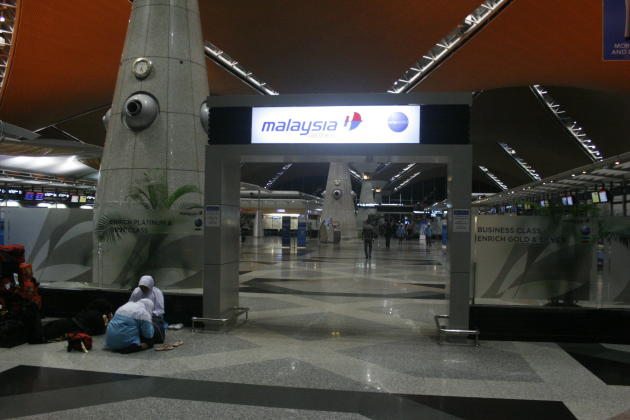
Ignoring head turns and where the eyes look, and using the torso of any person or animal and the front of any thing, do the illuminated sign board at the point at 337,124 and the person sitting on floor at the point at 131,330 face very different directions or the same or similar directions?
very different directions

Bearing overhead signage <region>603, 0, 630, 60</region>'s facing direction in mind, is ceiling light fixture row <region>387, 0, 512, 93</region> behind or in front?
behind

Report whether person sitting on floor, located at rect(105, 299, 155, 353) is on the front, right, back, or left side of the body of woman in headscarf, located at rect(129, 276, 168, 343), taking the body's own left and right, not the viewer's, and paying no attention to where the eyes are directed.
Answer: front

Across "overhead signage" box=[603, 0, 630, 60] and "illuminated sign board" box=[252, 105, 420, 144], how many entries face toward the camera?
2

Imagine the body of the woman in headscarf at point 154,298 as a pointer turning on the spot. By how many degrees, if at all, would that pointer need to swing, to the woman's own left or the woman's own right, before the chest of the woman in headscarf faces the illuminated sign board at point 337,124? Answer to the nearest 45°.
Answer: approximately 135° to the woman's own left

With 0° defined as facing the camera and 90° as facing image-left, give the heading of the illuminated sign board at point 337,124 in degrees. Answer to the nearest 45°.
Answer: approximately 0°

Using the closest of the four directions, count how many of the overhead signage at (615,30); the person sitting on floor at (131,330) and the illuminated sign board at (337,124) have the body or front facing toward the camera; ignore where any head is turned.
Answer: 2
